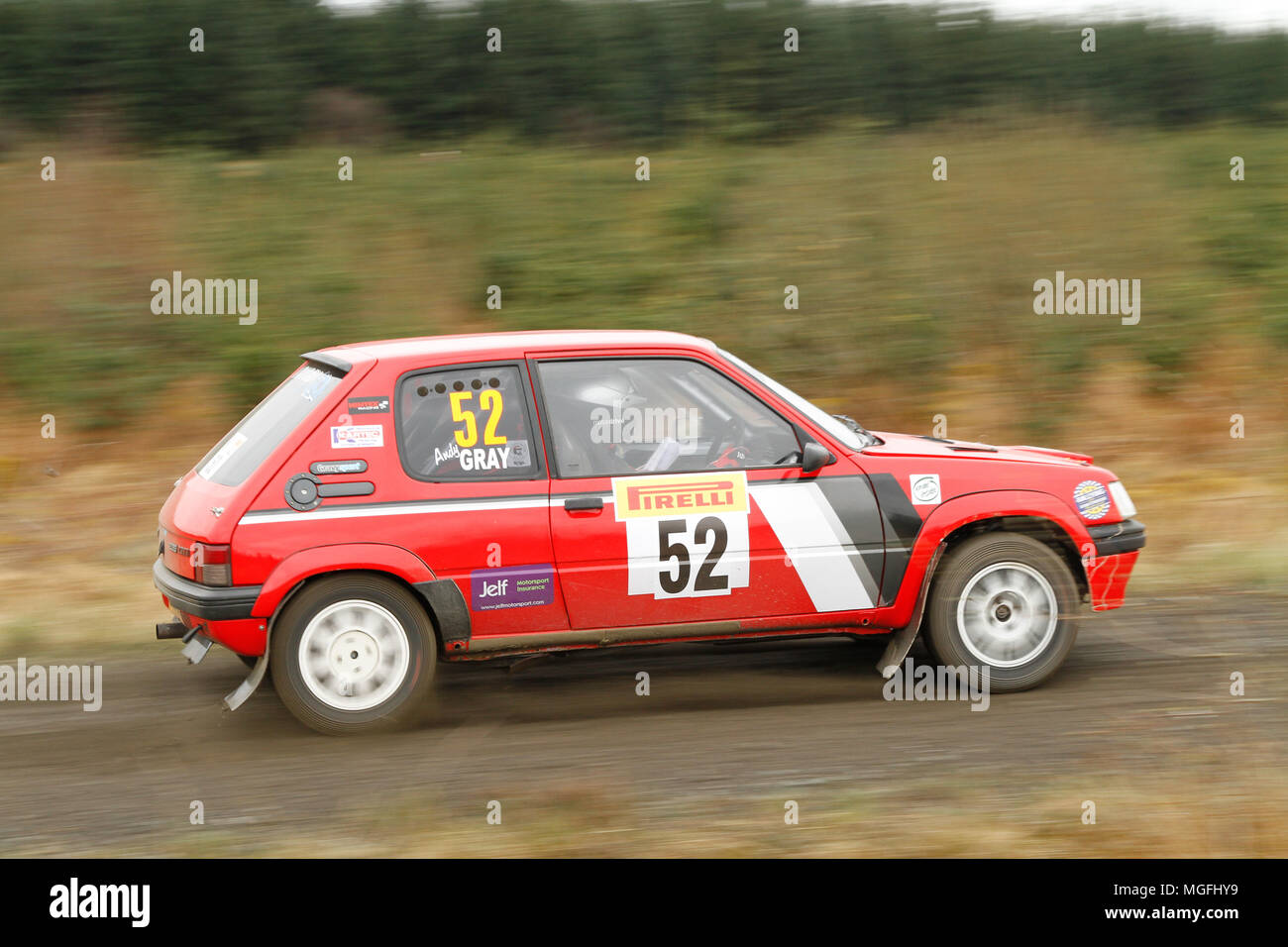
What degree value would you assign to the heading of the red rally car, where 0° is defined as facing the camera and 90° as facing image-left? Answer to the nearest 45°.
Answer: approximately 270°
